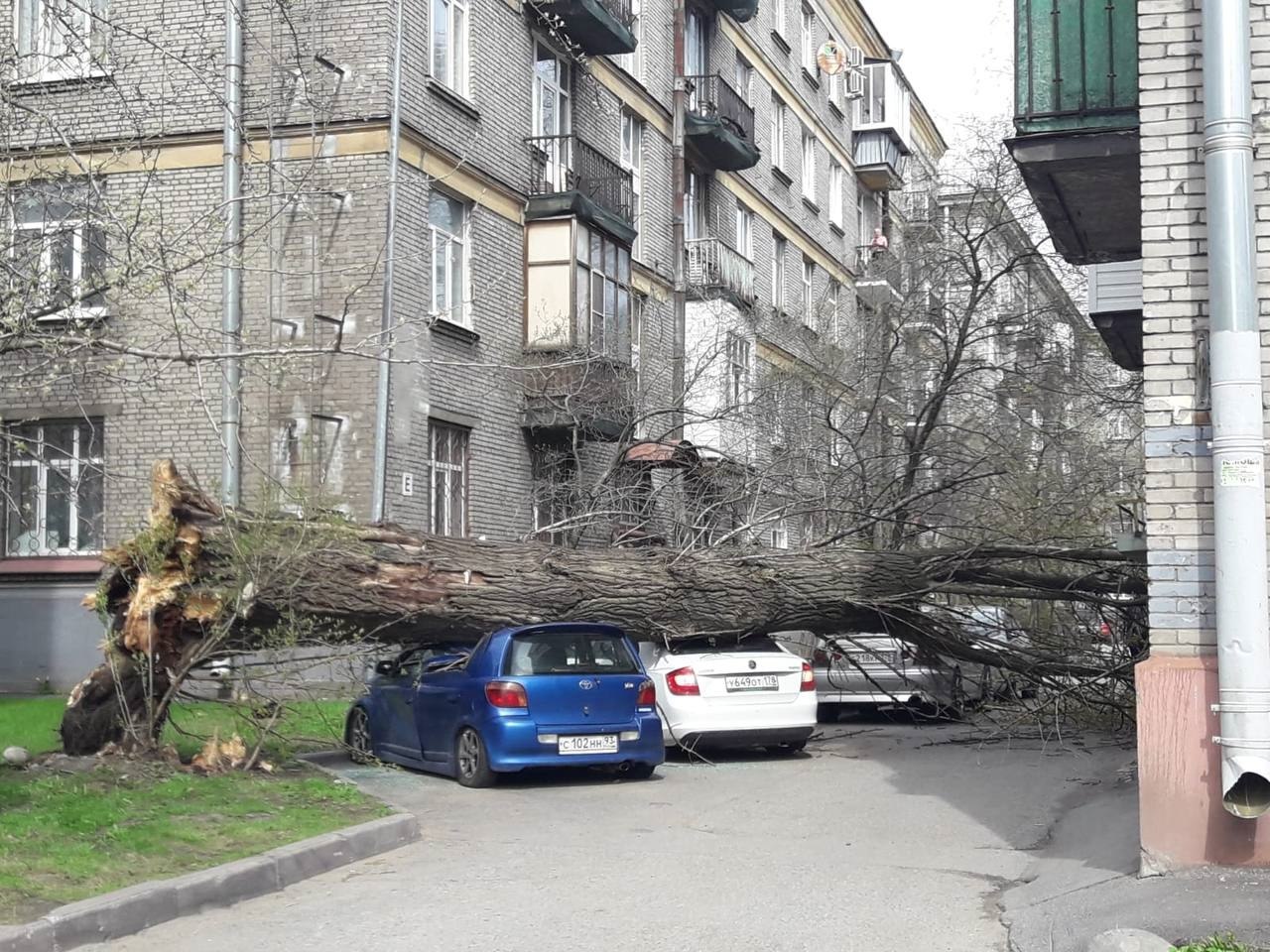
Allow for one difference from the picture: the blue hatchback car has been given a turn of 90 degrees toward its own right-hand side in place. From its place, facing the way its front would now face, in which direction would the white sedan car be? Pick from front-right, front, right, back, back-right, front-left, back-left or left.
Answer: front

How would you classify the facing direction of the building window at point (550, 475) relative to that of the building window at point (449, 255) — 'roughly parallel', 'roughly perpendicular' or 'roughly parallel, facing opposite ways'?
roughly parallel

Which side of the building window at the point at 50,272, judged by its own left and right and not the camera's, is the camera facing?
front

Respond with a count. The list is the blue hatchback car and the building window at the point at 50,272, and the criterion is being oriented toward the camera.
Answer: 1

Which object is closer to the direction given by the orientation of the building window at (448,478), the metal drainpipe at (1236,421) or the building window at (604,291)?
the metal drainpipe

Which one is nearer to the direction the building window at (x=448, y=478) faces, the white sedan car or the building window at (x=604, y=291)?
the white sedan car

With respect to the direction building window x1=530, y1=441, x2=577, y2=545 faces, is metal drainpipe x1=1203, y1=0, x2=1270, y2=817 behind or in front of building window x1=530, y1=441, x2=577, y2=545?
in front

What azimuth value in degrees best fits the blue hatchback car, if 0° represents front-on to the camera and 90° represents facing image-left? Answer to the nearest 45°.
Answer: approximately 135°

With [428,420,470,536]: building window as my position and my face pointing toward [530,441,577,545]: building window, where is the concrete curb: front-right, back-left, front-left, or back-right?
back-right

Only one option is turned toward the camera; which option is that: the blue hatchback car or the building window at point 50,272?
the building window

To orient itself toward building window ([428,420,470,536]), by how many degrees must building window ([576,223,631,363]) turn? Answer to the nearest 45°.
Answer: approximately 90° to its right

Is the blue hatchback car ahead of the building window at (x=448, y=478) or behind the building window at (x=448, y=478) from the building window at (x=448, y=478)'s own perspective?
ahead

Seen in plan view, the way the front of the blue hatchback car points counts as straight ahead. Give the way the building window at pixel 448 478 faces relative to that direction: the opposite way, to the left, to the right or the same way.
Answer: the opposite way

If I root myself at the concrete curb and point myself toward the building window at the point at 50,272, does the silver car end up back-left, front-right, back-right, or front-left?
front-right

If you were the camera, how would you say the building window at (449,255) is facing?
facing the viewer and to the right of the viewer
